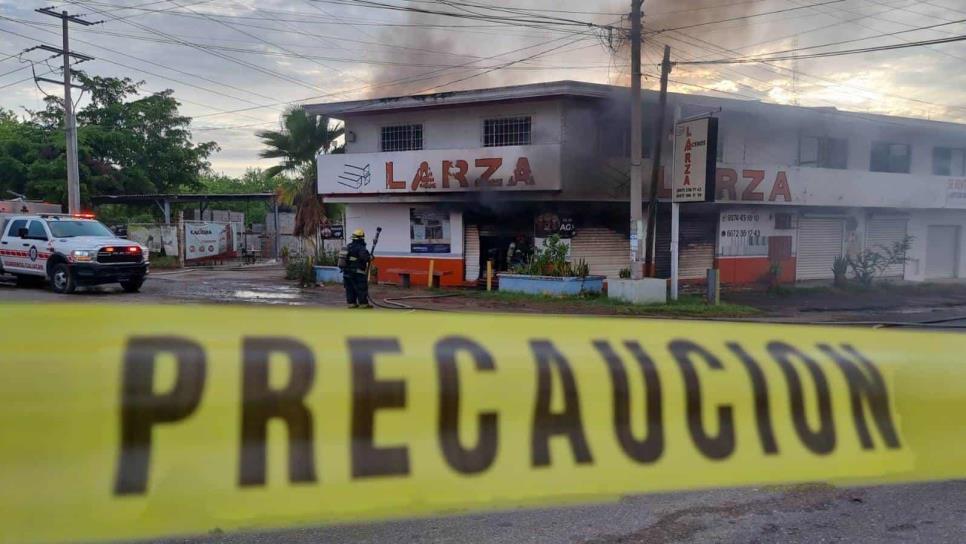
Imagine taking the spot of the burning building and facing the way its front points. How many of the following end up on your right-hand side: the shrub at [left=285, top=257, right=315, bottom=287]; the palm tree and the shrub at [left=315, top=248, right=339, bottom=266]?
3

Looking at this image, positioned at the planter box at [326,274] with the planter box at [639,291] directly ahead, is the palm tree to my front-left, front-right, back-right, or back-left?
back-left

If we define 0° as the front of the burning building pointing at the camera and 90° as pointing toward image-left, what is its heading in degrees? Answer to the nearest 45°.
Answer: approximately 0°

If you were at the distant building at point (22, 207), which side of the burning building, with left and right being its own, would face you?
right

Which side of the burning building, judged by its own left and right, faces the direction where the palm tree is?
right

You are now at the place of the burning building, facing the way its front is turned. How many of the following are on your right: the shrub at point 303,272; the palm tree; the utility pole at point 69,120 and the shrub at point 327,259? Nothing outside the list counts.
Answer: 4

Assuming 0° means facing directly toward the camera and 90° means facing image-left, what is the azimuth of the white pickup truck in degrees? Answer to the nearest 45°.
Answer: approximately 315°

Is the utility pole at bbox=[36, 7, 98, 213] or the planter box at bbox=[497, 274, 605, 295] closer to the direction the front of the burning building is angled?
the planter box

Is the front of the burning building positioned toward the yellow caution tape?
yes

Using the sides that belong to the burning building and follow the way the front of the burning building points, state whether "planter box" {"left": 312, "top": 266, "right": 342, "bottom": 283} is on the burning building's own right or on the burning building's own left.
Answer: on the burning building's own right

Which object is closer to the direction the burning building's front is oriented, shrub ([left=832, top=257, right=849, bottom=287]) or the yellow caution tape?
the yellow caution tape

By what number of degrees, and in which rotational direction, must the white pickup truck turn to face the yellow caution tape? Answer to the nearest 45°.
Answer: approximately 45° to its right

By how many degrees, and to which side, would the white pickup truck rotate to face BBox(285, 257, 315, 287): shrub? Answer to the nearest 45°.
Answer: approximately 45° to its left
